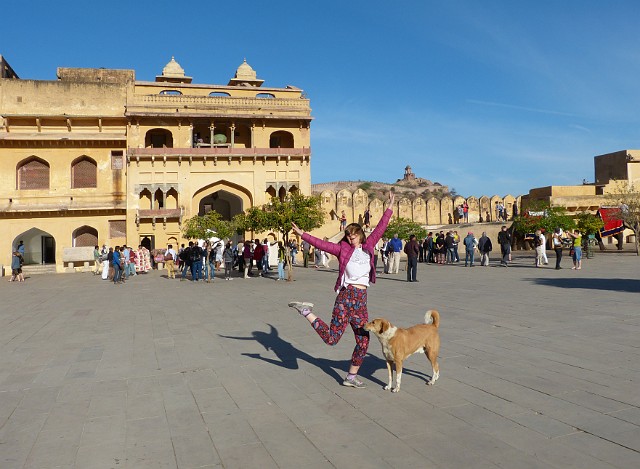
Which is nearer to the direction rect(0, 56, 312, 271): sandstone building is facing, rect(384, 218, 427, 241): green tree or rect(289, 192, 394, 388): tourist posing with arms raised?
the tourist posing with arms raised

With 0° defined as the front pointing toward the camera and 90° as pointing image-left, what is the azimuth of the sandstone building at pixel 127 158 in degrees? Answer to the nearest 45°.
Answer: approximately 0°

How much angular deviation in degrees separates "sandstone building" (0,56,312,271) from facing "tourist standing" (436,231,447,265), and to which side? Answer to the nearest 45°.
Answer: approximately 45° to its left

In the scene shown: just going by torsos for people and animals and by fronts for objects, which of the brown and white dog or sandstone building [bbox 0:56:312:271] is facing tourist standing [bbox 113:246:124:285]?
the sandstone building

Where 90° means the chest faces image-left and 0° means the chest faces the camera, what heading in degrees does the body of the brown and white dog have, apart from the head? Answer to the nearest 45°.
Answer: approximately 45°

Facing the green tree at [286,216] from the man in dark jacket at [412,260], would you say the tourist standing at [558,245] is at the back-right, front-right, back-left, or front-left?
back-right

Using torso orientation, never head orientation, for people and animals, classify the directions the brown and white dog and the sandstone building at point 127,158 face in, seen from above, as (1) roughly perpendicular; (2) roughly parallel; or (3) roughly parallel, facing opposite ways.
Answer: roughly perpendicular

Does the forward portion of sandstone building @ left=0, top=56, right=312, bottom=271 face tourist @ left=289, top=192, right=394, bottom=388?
yes
